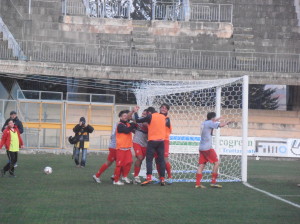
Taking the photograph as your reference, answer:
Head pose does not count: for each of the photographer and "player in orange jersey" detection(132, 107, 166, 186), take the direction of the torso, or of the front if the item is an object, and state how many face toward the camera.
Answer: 1

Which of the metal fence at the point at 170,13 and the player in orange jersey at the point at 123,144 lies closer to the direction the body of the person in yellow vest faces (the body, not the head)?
the player in orange jersey

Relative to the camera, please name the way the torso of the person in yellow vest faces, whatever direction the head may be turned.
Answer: toward the camera
